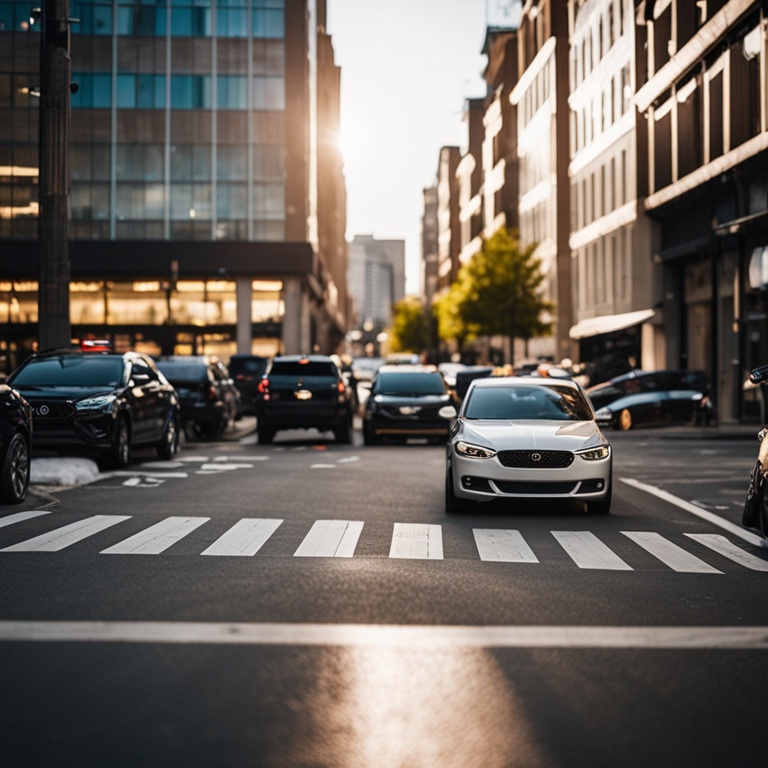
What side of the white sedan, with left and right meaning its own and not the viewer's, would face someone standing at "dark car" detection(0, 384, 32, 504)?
right

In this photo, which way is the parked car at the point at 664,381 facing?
to the viewer's left

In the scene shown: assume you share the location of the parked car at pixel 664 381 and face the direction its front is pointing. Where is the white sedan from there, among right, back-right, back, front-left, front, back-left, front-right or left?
left

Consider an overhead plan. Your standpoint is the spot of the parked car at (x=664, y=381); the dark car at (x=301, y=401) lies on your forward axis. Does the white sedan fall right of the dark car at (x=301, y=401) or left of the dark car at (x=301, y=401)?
left

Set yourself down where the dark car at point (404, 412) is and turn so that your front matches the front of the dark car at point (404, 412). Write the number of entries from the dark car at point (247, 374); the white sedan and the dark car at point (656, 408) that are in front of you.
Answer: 1

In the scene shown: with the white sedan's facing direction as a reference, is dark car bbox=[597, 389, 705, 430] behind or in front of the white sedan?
behind

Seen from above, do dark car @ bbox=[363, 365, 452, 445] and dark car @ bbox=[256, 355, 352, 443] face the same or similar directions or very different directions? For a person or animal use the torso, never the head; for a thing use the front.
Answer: very different directions

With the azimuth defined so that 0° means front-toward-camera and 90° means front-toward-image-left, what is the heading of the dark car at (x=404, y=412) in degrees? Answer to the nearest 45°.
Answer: approximately 0°

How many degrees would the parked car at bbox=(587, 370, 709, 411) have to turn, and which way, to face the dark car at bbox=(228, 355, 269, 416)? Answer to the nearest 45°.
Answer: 0° — it already faces it

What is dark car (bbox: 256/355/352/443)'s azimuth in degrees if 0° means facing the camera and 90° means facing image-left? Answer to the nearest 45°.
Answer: approximately 180°
